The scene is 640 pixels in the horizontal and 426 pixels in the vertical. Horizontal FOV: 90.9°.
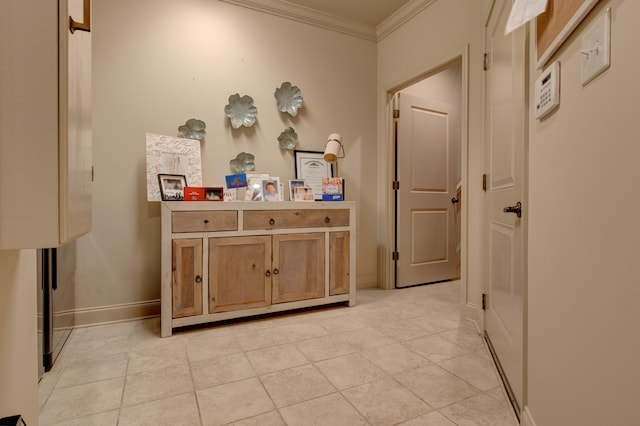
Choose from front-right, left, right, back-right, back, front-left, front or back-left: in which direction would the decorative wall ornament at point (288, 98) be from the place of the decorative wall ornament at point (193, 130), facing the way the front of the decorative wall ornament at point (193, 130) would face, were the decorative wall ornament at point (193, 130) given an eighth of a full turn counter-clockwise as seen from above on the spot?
front-left

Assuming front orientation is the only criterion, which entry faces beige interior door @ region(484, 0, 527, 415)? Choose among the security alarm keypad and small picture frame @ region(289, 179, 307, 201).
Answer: the small picture frame

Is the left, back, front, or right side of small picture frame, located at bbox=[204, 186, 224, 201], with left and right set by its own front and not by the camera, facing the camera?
front

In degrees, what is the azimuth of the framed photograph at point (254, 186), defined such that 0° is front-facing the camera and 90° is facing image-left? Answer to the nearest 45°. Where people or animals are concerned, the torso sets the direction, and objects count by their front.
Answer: approximately 0°

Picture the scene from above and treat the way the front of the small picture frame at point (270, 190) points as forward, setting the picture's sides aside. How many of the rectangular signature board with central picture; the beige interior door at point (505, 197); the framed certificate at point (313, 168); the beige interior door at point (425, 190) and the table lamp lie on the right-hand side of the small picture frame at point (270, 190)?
1

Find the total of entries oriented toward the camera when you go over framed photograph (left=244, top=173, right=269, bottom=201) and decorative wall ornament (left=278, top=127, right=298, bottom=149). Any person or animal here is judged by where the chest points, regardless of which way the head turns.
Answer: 2

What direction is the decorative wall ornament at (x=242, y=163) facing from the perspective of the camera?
toward the camera

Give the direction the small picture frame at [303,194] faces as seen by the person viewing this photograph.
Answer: facing the viewer

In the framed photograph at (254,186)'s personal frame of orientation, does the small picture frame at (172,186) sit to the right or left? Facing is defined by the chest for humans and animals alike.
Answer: on its right

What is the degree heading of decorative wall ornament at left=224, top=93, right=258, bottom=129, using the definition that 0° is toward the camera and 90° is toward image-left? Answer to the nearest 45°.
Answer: approximately 0°

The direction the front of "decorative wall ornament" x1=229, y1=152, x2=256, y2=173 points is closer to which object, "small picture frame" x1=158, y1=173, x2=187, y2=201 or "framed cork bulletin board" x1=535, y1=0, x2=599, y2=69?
the framed cork bulletin board

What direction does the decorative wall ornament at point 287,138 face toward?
toward the camera

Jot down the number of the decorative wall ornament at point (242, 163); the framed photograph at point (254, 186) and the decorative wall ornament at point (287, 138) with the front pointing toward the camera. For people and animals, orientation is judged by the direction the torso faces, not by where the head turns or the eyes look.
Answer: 3

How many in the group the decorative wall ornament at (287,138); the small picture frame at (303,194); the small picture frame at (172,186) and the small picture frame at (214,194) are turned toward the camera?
4
